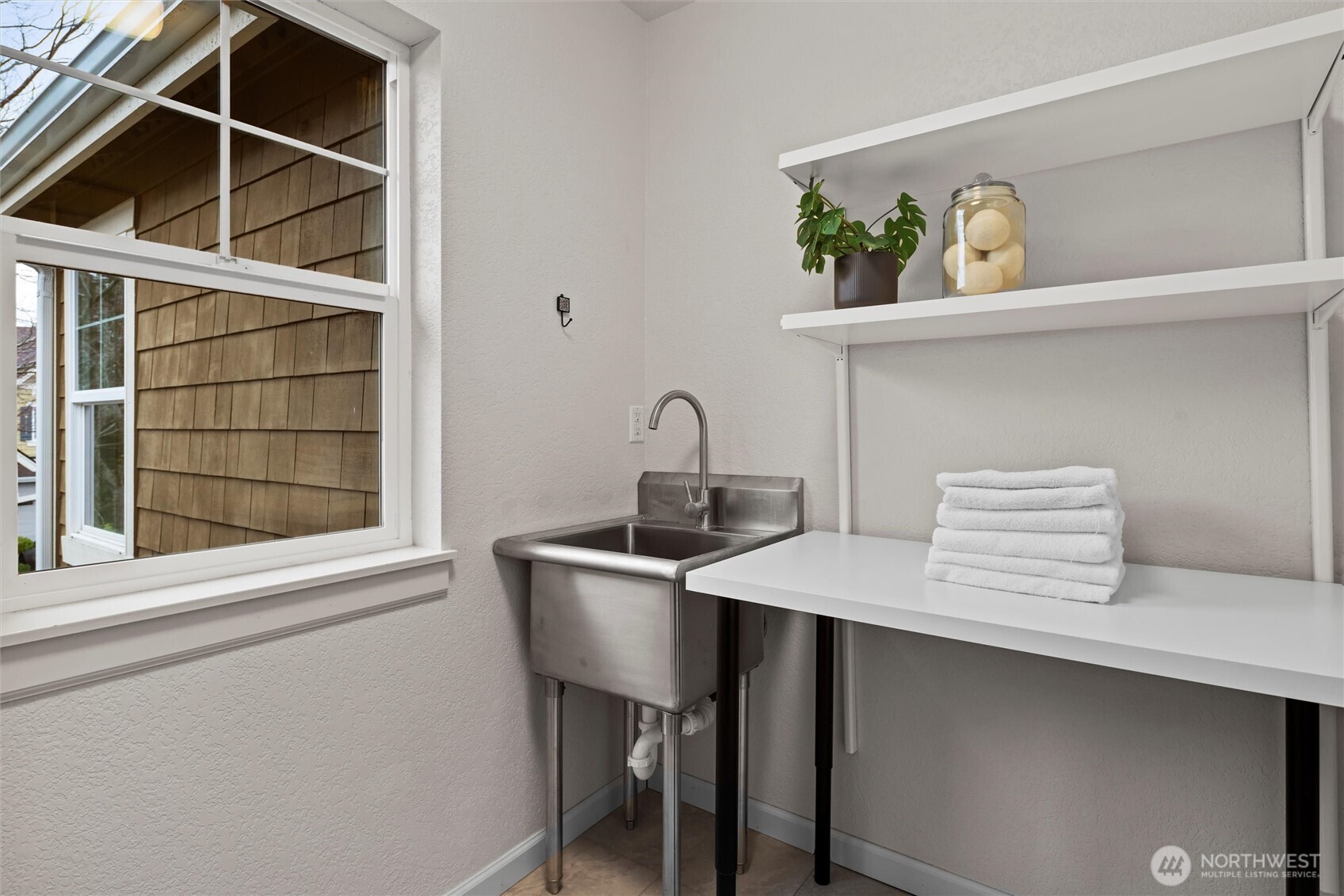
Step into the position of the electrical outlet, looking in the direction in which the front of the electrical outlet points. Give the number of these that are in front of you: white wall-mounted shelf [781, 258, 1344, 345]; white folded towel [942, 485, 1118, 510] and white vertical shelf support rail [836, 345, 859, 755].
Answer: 3

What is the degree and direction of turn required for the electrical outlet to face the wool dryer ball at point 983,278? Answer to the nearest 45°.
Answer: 0° — it already faces it

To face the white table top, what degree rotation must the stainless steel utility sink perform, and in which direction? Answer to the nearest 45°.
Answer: approximately 90° to its left

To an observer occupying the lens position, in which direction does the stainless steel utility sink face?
facing the viewer and to the left of the viewer

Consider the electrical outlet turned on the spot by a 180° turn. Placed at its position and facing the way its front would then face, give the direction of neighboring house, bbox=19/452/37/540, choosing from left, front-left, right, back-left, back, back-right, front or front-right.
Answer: left

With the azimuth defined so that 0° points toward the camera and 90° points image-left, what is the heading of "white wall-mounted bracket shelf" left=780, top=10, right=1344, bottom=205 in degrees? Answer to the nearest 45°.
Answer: approximately 45°

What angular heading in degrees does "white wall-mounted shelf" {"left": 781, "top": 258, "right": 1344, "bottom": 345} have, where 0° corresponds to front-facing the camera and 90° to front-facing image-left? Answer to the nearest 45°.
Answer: approximately 45°
